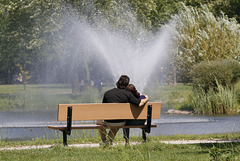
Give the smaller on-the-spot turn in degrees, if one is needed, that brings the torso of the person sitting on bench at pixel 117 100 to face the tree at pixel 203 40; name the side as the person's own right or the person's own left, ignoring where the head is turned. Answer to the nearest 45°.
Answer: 0° — they already face it

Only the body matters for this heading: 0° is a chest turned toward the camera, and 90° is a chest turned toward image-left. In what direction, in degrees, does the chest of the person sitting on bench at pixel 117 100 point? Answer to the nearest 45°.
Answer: approximately 180°

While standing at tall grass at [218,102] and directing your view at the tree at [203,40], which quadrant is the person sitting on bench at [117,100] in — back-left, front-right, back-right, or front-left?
back-left

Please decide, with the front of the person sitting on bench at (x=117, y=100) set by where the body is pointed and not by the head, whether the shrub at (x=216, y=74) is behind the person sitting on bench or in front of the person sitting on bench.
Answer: in front

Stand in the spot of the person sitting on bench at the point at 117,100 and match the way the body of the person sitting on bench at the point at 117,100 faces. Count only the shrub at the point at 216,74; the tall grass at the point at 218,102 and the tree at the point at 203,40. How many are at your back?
0

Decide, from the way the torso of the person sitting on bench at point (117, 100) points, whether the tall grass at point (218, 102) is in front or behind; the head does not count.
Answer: in front
